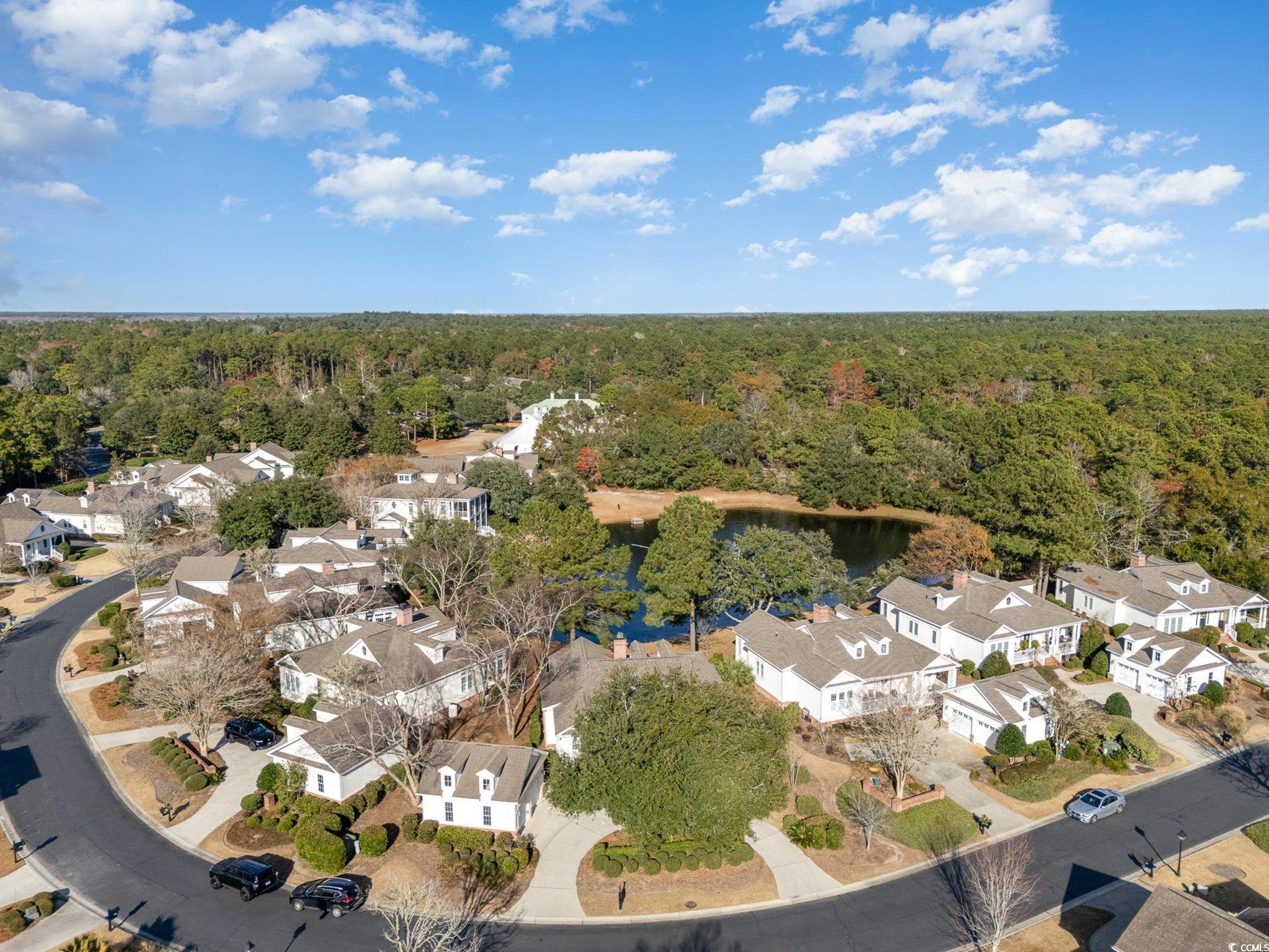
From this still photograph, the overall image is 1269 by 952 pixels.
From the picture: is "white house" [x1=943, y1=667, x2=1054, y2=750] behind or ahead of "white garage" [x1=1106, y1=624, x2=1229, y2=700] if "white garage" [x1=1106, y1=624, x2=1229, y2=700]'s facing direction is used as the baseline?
ahead

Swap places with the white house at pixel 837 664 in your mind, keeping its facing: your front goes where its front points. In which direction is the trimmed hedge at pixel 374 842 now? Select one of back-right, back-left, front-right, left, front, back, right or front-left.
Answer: right

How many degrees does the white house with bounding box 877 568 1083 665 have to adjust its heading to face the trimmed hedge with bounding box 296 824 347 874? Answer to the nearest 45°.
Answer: approximately 90° to its right

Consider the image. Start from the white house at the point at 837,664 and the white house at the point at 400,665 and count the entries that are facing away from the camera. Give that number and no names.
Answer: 0

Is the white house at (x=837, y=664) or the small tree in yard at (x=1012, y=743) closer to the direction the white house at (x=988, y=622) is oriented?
the small tree in yard

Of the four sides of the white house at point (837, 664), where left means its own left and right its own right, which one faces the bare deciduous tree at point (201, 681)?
right

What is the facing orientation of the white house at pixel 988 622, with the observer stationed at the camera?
facing the viewer and to the right of the viewer

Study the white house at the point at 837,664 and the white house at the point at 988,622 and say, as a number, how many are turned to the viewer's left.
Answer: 0

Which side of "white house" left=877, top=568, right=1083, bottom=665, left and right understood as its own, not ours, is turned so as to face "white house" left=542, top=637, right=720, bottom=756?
right

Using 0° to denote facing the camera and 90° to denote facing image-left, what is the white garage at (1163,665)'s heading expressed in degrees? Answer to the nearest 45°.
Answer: approximately 45°

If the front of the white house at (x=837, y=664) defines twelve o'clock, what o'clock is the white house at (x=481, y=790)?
the white house at (x=481, y=790) is roughly at 3 o'clock from the white house at (x=837, y=664).

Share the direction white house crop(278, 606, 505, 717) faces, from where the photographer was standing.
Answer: facing the viewer and to the left of the viewer

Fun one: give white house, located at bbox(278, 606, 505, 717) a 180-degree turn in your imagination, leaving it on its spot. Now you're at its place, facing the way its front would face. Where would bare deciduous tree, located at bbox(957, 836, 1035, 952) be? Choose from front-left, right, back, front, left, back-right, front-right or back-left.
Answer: right

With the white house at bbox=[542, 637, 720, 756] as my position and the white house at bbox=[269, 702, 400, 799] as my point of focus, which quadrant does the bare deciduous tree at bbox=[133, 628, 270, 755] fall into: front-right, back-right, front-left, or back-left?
front-right

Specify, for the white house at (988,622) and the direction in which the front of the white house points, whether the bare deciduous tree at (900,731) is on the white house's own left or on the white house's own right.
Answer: on the white house's own right

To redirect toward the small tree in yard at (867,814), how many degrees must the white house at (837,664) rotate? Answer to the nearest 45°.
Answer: approximately 45° to its right

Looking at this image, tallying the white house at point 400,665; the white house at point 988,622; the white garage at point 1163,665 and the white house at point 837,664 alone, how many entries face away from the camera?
0
